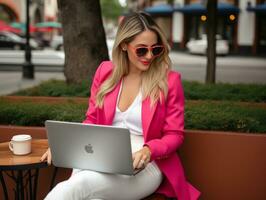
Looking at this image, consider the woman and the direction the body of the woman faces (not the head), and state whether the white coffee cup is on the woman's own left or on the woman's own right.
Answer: on the woman's own right

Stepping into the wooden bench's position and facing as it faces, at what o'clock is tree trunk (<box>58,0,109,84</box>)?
The tree trunk is roughly at 5 o'clock from the wooden bench.

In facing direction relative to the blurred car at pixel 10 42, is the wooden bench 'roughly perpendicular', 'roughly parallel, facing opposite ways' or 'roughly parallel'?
roughly perpendicular

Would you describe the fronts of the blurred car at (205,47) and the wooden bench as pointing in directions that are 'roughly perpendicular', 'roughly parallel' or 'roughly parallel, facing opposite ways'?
roughly perpendicular

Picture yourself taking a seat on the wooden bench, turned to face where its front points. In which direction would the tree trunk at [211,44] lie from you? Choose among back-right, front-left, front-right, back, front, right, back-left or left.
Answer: back

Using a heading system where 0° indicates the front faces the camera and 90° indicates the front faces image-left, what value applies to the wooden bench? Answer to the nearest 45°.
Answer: approximately 0°
